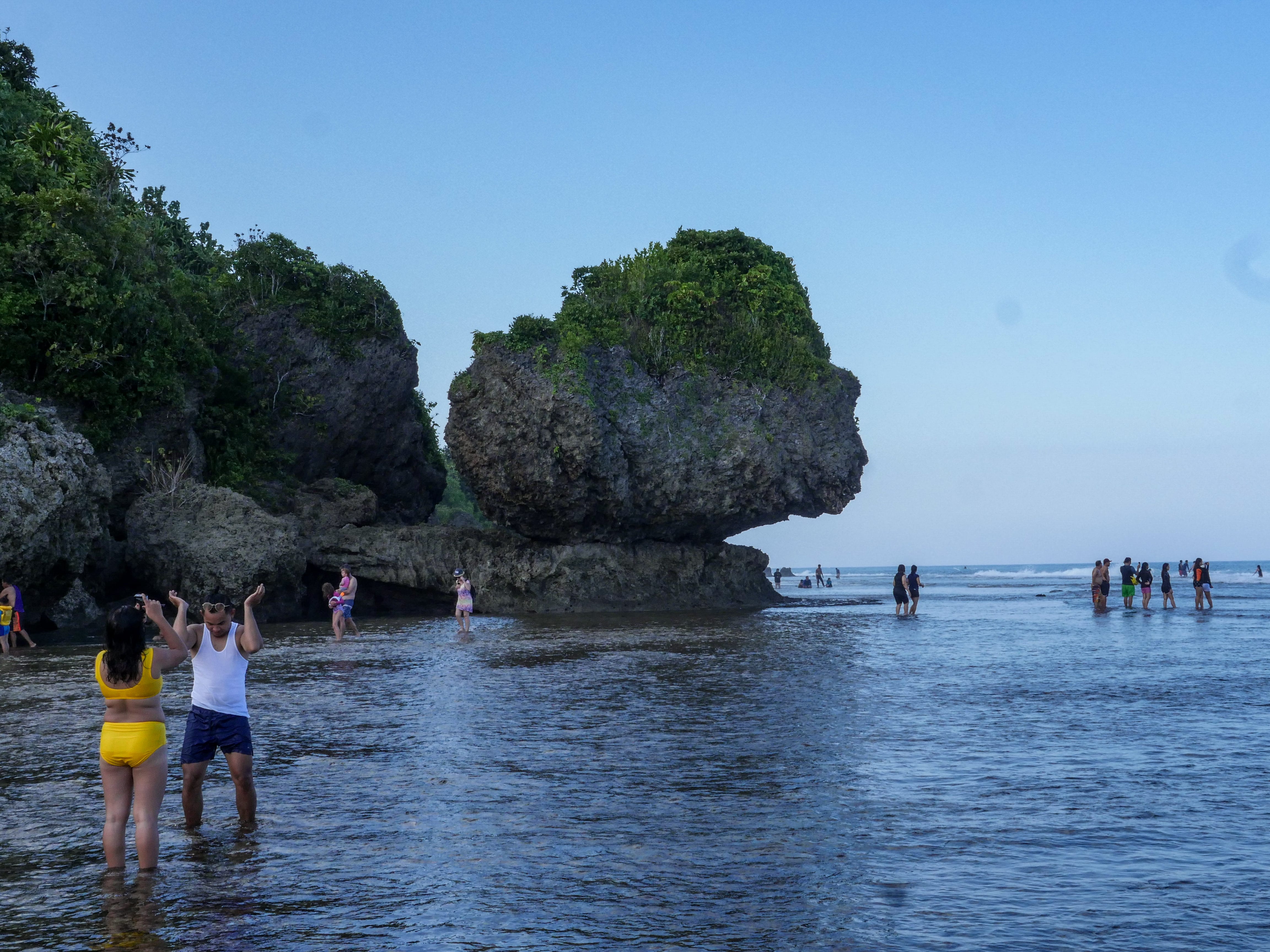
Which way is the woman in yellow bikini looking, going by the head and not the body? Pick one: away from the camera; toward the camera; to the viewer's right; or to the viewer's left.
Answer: away from the camera

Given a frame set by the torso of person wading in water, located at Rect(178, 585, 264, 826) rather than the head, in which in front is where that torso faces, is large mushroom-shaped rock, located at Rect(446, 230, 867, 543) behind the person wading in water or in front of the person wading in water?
behind

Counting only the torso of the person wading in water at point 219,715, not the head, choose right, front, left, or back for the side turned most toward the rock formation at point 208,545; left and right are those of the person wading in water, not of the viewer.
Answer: back

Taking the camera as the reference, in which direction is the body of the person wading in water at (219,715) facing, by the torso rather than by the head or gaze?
toward the camera

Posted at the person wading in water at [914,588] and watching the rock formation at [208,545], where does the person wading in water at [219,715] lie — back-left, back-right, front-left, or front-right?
front-left

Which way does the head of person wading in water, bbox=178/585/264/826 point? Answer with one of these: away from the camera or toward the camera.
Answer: toward the camera

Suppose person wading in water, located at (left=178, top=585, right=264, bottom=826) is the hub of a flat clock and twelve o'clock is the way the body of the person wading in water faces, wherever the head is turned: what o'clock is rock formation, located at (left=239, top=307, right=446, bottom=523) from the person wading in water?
The rock formation is roughly at 6 o'clock from the person wading in water.
